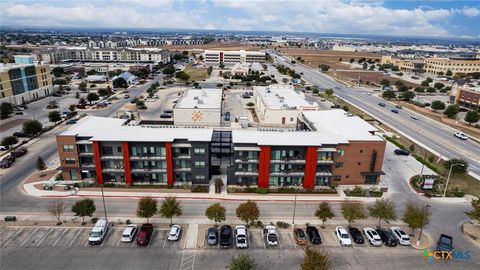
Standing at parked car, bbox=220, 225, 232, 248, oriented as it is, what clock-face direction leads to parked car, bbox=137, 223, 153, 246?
parked car, bbox=137, 223, 153, 246 is roughly at 9 o'clock from parked car, bbox=220, 225, 232, 248.

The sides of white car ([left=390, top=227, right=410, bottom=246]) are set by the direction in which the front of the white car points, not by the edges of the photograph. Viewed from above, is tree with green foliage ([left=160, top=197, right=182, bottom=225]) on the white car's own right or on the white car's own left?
on the white car's own left

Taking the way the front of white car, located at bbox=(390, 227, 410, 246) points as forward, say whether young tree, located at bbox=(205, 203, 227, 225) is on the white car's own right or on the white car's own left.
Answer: on the white car's own left

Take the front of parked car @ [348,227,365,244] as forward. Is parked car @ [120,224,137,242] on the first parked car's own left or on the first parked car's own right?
on the first parked car's own left

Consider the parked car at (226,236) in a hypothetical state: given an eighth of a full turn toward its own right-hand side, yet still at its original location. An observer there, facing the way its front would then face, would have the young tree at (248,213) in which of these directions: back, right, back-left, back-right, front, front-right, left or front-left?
front

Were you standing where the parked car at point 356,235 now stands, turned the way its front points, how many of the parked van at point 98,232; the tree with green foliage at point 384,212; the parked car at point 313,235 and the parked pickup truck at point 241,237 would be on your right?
1

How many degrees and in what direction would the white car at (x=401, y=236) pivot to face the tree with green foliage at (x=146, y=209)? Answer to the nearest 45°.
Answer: approximately 90° to its left

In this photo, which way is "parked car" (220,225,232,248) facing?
away from the camera

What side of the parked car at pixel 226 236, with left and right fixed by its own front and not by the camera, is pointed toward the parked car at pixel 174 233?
left

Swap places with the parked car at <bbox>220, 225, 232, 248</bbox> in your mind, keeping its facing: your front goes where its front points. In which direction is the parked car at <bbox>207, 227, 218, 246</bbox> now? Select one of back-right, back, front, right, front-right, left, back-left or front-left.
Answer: left

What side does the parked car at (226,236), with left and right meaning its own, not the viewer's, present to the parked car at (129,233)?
left

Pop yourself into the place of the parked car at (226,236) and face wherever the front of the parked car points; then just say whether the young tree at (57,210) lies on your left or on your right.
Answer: on your left

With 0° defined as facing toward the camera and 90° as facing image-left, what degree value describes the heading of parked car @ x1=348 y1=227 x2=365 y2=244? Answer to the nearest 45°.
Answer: approximately 135°

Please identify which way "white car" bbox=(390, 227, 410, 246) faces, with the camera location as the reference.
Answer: facing away from the viewer and to the left of the viewer

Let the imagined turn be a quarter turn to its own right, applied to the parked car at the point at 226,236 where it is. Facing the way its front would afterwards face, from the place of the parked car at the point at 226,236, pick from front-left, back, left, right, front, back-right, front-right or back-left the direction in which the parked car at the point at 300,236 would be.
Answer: front
